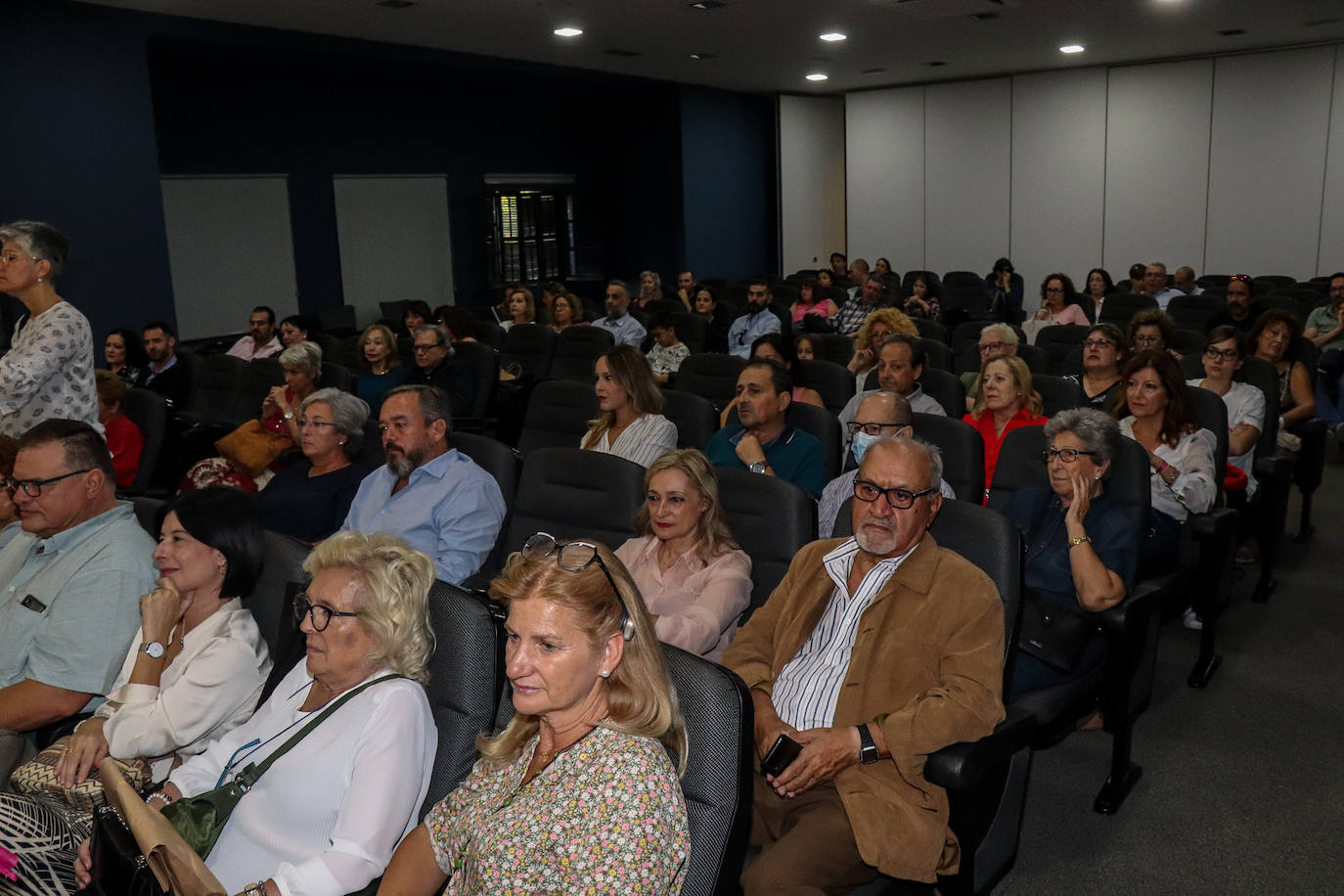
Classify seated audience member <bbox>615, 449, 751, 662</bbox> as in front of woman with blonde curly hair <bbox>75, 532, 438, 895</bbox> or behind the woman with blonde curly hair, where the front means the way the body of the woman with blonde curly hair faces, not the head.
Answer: behind

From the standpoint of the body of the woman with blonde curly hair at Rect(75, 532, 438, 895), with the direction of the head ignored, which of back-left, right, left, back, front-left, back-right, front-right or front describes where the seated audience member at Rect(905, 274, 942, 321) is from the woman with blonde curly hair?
back

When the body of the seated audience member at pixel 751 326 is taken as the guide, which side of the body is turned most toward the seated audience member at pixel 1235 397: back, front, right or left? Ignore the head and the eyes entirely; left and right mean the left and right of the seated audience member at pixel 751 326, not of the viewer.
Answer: left

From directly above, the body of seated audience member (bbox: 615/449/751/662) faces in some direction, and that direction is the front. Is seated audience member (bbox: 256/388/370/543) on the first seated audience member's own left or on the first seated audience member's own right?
on the first seated audience member's own right

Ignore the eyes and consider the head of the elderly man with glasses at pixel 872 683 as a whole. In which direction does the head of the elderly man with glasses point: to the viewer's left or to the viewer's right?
to the viewer's left

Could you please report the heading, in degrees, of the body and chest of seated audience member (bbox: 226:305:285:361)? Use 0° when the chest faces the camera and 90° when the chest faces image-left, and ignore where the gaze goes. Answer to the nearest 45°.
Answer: approximately 45°

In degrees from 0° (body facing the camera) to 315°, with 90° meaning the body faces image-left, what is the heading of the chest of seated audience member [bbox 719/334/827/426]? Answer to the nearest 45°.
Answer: approximately 45°

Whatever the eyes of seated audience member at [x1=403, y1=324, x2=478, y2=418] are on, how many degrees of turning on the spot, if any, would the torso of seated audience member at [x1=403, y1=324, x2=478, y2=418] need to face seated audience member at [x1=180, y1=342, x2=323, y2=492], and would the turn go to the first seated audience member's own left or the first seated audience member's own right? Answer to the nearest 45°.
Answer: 0° — they already face them

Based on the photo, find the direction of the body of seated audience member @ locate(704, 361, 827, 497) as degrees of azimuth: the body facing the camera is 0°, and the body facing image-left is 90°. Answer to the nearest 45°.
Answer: approximately 45°

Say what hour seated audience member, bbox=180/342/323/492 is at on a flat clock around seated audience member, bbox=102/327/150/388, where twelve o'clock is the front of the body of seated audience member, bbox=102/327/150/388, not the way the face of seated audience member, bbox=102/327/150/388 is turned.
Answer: seated audience member, bbox=180/342/323/492 is roughly at 10 o'clock from seated audience member, bbox=102/327/150/388.

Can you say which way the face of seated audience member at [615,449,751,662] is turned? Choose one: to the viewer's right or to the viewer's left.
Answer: to the viewer's left

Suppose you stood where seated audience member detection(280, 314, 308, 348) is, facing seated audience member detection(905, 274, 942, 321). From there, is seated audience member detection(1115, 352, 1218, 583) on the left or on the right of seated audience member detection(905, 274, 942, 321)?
right

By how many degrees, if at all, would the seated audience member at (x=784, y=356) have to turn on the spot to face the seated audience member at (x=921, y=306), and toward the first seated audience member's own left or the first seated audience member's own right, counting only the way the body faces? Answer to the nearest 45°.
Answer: approximately 135° to the first seated audience member's own right

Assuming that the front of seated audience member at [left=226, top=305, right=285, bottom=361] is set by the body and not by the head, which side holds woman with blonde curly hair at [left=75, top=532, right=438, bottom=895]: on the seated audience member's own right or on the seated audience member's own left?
on the seated audience member's own left

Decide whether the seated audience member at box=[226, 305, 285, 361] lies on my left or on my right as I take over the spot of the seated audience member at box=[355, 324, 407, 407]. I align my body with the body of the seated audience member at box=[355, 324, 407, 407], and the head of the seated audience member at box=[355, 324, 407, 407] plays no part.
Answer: on my right
